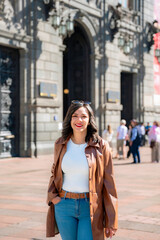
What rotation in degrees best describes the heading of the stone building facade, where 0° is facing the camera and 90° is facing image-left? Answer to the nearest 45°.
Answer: approximately 315°

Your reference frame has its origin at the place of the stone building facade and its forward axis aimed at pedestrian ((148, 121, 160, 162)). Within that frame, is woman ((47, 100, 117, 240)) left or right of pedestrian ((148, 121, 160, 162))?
right

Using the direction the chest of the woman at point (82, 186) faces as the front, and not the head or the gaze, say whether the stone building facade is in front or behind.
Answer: behind

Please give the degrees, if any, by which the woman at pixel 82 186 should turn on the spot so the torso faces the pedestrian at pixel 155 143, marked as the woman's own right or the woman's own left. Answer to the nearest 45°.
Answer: approximately 180°

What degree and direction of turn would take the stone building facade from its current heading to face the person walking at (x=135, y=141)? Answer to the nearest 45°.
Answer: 0° — it already faces them

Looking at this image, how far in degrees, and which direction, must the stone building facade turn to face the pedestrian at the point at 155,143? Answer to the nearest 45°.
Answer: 0° — it already faces them

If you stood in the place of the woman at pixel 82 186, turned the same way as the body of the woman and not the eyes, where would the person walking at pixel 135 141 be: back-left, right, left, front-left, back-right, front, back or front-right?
back
